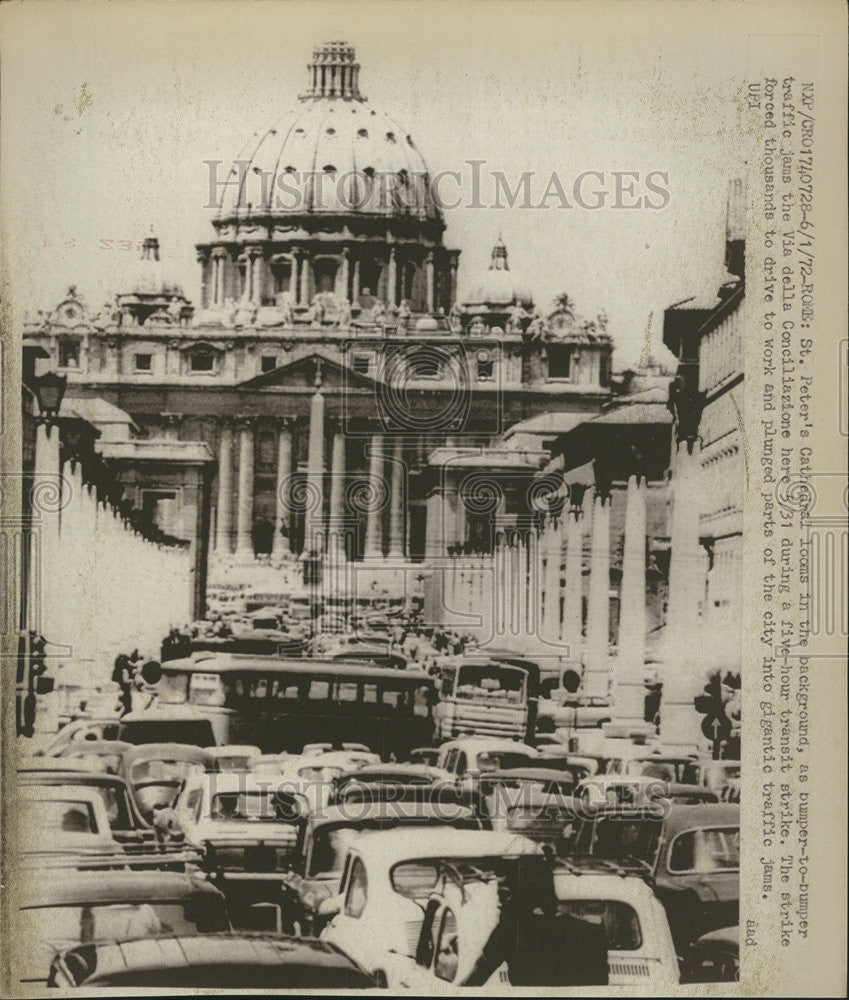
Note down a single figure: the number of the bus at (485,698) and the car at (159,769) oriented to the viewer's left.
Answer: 0

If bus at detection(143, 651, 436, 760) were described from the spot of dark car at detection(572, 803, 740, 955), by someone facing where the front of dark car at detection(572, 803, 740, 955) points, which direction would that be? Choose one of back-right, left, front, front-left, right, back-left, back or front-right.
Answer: front-left

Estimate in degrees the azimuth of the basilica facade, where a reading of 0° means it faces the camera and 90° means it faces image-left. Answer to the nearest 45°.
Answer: approximately 0°

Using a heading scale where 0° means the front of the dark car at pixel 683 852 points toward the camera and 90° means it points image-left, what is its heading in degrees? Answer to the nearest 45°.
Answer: approximately 135°

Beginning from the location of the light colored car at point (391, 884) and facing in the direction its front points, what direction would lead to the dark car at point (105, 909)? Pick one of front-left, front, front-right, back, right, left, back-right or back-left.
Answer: front-left
